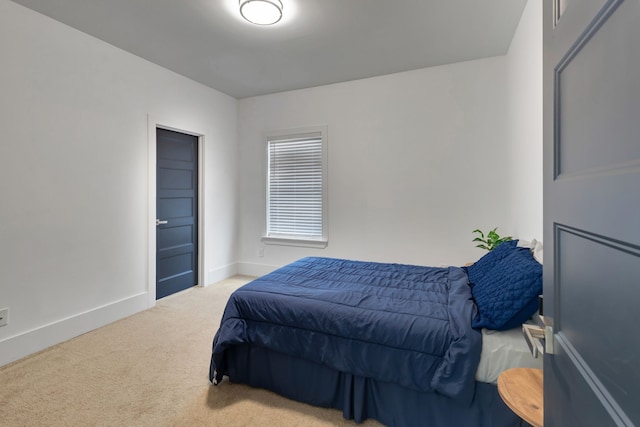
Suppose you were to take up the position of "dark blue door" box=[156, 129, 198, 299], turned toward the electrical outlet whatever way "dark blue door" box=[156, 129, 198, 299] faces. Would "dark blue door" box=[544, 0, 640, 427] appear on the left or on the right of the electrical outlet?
left

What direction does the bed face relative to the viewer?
to the viewer's left

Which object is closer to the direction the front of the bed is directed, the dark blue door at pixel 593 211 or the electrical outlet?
the electrical outlet

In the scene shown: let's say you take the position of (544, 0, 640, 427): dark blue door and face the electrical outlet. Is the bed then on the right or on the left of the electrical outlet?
right

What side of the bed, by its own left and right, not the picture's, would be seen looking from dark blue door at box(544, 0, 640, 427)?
left

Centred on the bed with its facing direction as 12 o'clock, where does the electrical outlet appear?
The electrical outlet is roughly at 12 o'clock from the bed.
